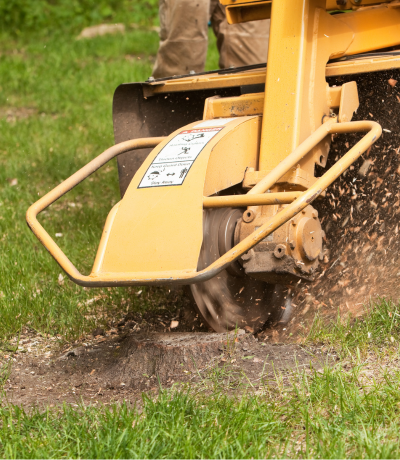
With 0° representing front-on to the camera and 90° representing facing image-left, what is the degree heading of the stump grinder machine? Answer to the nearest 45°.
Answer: approximately 45°
